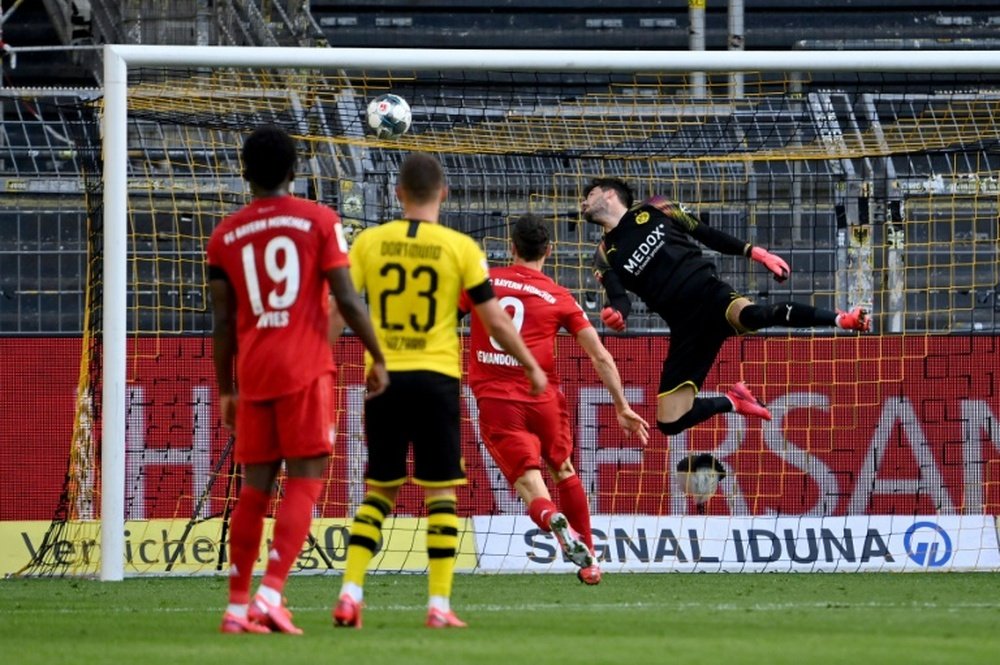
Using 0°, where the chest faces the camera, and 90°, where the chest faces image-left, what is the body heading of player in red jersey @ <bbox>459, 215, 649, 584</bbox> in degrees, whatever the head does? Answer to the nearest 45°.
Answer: approximately 180°

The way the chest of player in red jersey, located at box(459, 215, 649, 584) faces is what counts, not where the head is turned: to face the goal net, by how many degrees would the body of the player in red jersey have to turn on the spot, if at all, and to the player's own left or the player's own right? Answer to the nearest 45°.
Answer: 0° — they already face it

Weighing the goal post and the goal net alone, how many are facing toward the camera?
2

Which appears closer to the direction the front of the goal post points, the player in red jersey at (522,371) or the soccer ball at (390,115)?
the player in red jersey

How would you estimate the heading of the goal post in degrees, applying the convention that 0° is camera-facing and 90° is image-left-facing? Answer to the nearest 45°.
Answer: approximately 0°

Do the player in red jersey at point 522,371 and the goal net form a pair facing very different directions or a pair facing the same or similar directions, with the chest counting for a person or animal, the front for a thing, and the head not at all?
very different directions

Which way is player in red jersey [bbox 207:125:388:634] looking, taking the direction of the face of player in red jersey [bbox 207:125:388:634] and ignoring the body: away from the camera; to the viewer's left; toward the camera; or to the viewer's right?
away from the camera

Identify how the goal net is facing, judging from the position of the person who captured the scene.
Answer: facing the viewer

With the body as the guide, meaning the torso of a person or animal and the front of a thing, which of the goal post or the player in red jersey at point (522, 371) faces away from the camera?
the player in red jersey

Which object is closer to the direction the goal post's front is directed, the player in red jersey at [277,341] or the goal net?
the player in red jersey

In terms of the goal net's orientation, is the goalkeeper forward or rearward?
forward

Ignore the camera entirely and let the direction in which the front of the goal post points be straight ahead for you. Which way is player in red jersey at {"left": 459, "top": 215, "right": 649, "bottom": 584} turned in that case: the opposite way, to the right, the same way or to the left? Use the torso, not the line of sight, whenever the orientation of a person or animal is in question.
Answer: the opposite way
